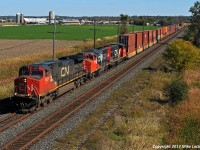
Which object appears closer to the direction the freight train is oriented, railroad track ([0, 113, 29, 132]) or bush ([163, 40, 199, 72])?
the railroad track

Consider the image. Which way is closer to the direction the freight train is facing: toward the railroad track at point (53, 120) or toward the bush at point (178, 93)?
the railroad track

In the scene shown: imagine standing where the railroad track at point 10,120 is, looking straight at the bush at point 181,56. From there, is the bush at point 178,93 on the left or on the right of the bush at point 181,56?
right

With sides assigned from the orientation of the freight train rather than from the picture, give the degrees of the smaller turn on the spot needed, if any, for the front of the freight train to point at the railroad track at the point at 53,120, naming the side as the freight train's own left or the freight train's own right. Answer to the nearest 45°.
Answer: approximately 45° to the freight train's own left

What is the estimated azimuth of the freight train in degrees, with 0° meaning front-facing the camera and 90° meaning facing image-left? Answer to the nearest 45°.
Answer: approximately 45°
